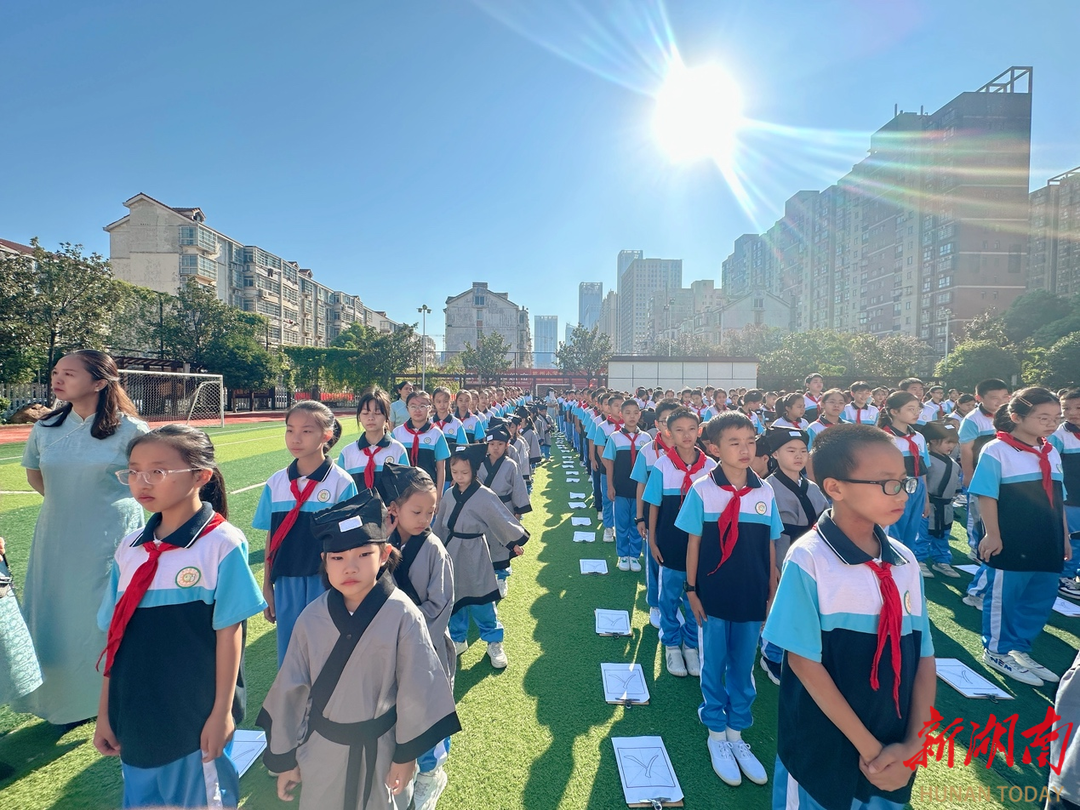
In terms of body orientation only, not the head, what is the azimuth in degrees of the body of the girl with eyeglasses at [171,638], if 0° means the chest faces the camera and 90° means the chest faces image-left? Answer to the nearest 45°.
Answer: approximately 45°
